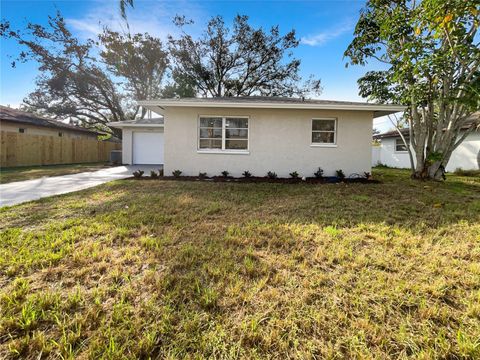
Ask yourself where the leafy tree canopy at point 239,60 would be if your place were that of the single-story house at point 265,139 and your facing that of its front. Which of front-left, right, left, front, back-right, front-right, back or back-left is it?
back

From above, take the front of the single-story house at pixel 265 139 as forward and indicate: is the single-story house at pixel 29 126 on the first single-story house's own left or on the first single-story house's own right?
on the first single-story house's own right

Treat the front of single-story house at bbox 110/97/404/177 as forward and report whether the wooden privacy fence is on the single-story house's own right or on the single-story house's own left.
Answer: on the single-story house's own right

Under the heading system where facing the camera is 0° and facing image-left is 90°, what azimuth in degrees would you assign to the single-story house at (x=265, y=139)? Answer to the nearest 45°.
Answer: approximately 0°

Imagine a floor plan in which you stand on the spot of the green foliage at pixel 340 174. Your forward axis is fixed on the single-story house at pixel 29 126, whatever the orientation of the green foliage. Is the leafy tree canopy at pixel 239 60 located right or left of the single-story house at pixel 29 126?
right
